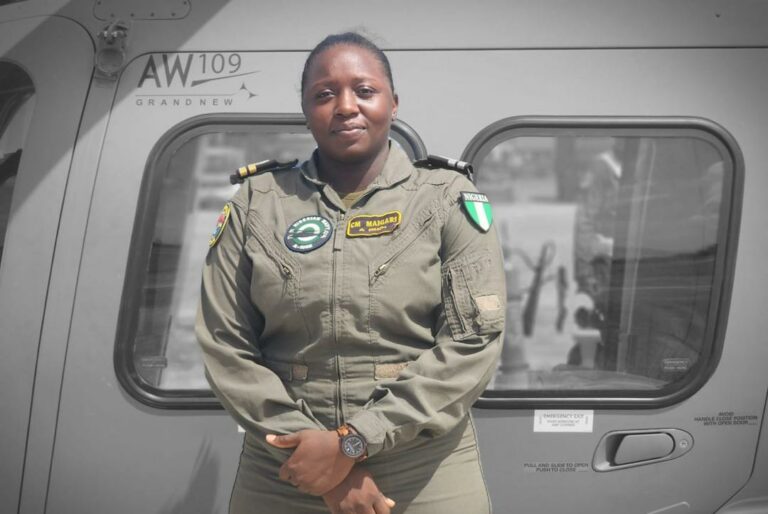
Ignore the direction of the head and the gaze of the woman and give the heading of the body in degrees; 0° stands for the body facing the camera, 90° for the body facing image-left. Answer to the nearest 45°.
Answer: approximately 0°
